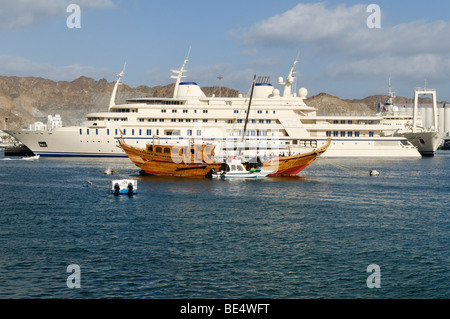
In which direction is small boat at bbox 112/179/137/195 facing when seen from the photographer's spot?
facing away from the viewer
